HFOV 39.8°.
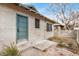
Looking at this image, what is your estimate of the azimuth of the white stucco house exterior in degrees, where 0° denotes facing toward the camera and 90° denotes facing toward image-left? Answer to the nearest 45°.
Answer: approximately 315°
